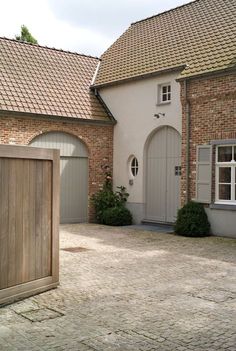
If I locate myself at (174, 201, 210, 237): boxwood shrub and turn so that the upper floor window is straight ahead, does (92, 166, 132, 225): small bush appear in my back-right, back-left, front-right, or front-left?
front-left

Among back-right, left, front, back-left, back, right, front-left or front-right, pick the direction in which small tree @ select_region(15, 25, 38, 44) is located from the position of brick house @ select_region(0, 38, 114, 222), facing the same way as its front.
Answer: back-left

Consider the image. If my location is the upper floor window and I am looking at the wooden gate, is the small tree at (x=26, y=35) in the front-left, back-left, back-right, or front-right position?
back-right

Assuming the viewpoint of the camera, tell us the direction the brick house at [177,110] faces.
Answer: facing the viewer and to the left of the viewer

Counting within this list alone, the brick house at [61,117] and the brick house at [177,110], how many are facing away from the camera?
0

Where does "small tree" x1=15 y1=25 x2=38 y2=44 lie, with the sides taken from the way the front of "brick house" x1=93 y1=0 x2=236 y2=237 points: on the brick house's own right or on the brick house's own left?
on the brick house's own right

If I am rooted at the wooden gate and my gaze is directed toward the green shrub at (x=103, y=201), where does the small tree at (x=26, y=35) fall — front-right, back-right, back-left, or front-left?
front-left
